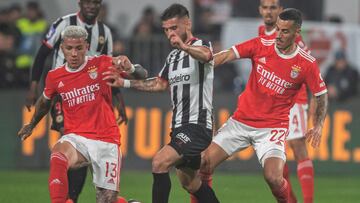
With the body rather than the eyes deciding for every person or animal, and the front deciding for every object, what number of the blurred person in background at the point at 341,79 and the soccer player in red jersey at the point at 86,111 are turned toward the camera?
2

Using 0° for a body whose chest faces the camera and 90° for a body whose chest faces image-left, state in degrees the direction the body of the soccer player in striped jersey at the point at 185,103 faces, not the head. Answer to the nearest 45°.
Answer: approximately 45°

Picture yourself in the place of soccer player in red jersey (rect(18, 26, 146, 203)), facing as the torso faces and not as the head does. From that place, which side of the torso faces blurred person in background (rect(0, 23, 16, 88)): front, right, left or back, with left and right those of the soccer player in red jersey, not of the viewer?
back

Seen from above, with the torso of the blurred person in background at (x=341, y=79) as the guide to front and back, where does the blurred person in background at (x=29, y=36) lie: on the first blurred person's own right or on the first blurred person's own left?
on the first blurred person's own right

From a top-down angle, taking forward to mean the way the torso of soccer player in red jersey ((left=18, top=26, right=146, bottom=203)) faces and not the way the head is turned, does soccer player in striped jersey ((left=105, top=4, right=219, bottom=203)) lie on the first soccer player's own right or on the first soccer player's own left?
on the first soccer player's own left

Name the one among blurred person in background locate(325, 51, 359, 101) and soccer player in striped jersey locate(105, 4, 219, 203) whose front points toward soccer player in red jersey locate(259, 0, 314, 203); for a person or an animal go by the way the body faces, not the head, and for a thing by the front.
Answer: the blurred person in background
